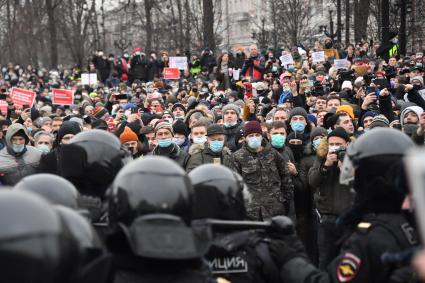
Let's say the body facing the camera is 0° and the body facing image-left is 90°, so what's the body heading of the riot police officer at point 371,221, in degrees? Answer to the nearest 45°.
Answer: approximately 135°

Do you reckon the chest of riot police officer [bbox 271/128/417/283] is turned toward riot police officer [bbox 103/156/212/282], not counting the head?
no

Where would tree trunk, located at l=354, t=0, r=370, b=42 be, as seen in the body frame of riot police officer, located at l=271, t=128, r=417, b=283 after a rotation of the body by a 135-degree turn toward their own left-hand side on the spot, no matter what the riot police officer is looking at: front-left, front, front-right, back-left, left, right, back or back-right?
back

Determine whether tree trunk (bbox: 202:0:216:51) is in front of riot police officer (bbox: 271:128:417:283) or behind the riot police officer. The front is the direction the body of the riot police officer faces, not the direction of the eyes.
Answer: in front

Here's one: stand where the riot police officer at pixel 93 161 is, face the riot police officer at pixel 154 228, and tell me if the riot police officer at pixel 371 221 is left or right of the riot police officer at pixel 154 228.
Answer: left

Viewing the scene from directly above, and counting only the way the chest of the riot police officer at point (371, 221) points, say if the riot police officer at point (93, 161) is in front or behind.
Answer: in front

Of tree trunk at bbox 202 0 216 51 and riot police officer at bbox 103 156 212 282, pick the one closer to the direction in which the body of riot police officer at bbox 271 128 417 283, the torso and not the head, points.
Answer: the tree trunk

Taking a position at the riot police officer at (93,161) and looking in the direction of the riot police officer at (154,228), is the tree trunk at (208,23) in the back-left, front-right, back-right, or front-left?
back-left
